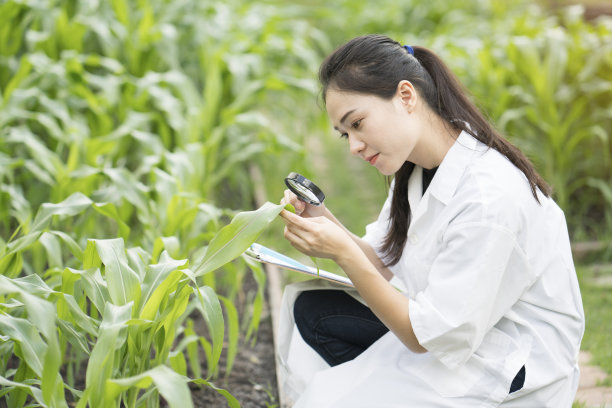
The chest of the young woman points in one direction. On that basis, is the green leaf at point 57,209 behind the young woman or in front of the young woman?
in front

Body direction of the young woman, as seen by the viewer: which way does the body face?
to the viewer's left

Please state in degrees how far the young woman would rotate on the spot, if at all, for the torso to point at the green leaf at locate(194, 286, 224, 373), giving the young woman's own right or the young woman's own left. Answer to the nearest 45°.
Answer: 0° — they already face it

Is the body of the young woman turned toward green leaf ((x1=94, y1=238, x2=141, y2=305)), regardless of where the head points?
yes

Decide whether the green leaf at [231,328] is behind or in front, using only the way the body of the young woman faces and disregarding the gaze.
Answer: in front

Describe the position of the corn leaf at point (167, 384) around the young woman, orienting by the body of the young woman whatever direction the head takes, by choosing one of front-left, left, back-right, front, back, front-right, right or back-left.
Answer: front-left

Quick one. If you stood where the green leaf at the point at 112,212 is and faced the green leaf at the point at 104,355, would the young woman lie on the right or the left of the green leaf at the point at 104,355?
left
